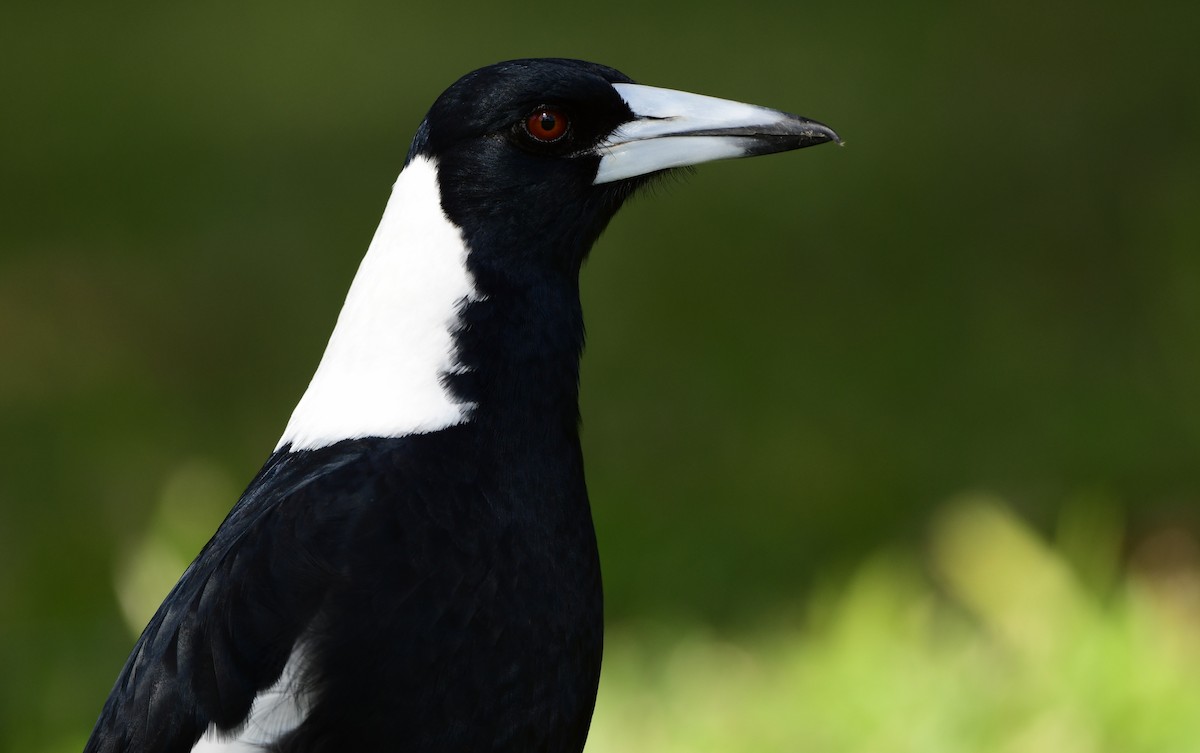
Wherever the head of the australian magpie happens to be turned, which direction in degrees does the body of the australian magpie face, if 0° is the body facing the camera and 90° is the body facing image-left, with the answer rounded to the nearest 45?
approximately 270°
